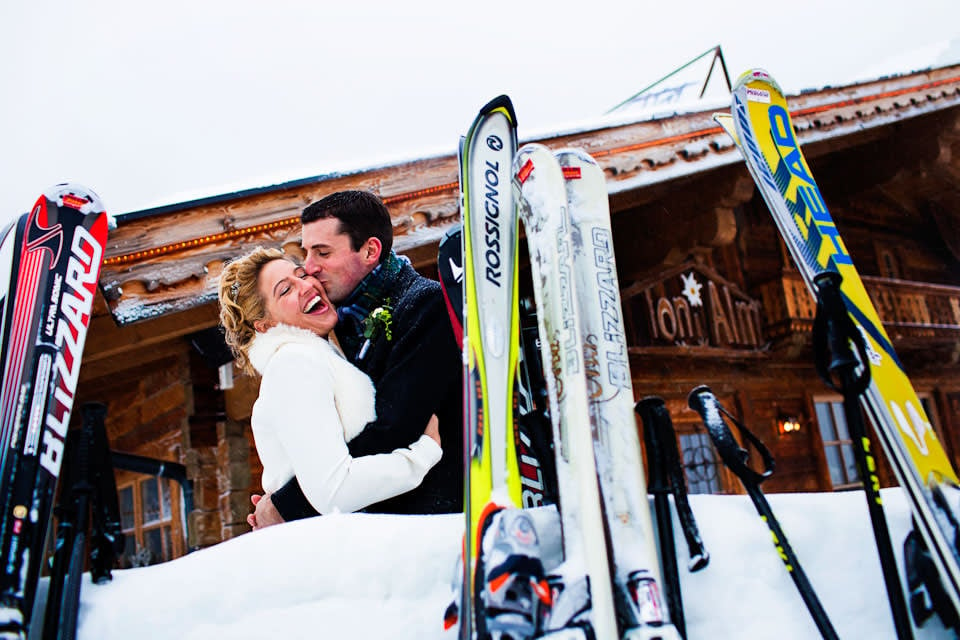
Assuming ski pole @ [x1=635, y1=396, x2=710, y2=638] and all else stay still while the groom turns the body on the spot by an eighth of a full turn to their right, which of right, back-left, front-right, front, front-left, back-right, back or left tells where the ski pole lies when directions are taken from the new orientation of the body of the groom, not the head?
back-left

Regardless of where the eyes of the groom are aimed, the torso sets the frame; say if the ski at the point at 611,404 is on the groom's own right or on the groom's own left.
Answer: on the groom's own left

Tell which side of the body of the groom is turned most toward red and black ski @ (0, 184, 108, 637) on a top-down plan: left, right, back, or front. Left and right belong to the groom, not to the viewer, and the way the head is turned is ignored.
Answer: front

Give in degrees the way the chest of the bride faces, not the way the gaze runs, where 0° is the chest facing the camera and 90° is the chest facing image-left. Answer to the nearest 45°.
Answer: approximately 270°

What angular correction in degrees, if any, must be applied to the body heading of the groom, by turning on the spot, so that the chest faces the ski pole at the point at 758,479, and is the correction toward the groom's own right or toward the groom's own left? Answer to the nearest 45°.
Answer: approximately 90° to the groom's own left

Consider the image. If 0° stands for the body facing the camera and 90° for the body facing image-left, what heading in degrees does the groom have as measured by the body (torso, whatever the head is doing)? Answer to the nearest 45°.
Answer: approximately 45°
